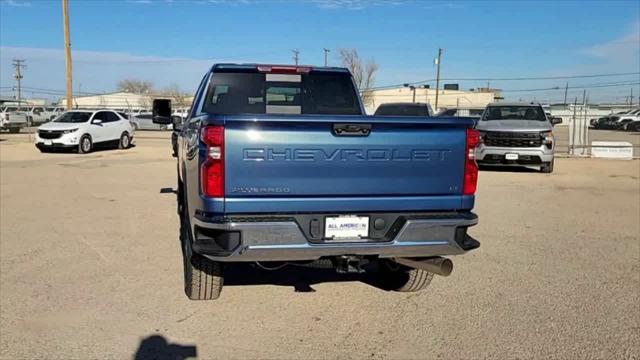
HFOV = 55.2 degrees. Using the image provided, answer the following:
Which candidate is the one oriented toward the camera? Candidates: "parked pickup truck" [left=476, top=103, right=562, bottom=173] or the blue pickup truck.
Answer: the parked pickup truck

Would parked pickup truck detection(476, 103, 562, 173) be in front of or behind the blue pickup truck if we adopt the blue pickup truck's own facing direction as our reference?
in front

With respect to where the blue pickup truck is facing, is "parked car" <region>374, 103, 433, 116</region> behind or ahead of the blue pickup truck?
ahead

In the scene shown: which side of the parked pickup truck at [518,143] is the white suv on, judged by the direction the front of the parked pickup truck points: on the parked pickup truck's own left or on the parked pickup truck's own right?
on the parked pickup truck's own right

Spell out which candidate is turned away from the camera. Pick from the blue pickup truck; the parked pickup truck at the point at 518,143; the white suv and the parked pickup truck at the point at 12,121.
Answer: the blue pickup truck

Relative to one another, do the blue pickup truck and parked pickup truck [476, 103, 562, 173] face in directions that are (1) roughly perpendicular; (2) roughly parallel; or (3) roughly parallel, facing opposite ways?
roughly parallel, facing opposite ways

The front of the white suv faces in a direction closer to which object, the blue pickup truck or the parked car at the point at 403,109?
the blue pickup truck

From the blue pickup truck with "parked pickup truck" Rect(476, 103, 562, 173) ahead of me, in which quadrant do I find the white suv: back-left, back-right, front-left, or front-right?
front-left

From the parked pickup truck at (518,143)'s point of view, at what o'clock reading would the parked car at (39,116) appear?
the parked car at (39,116) is roughly at 4 o'clock from the parked pickup truck at (518,143).

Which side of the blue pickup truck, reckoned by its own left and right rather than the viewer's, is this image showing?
back

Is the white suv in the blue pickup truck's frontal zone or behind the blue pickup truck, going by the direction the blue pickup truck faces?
frontal zone

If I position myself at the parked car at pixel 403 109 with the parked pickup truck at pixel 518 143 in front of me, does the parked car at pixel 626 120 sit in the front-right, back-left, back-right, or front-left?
front-left

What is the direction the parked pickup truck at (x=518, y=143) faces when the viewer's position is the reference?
facing the viewer

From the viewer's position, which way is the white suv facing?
facing the viewer and to the left of the viewer

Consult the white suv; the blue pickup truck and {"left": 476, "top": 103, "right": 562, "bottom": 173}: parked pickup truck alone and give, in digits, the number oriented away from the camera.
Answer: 1

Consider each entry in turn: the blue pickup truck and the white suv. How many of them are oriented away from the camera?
1
